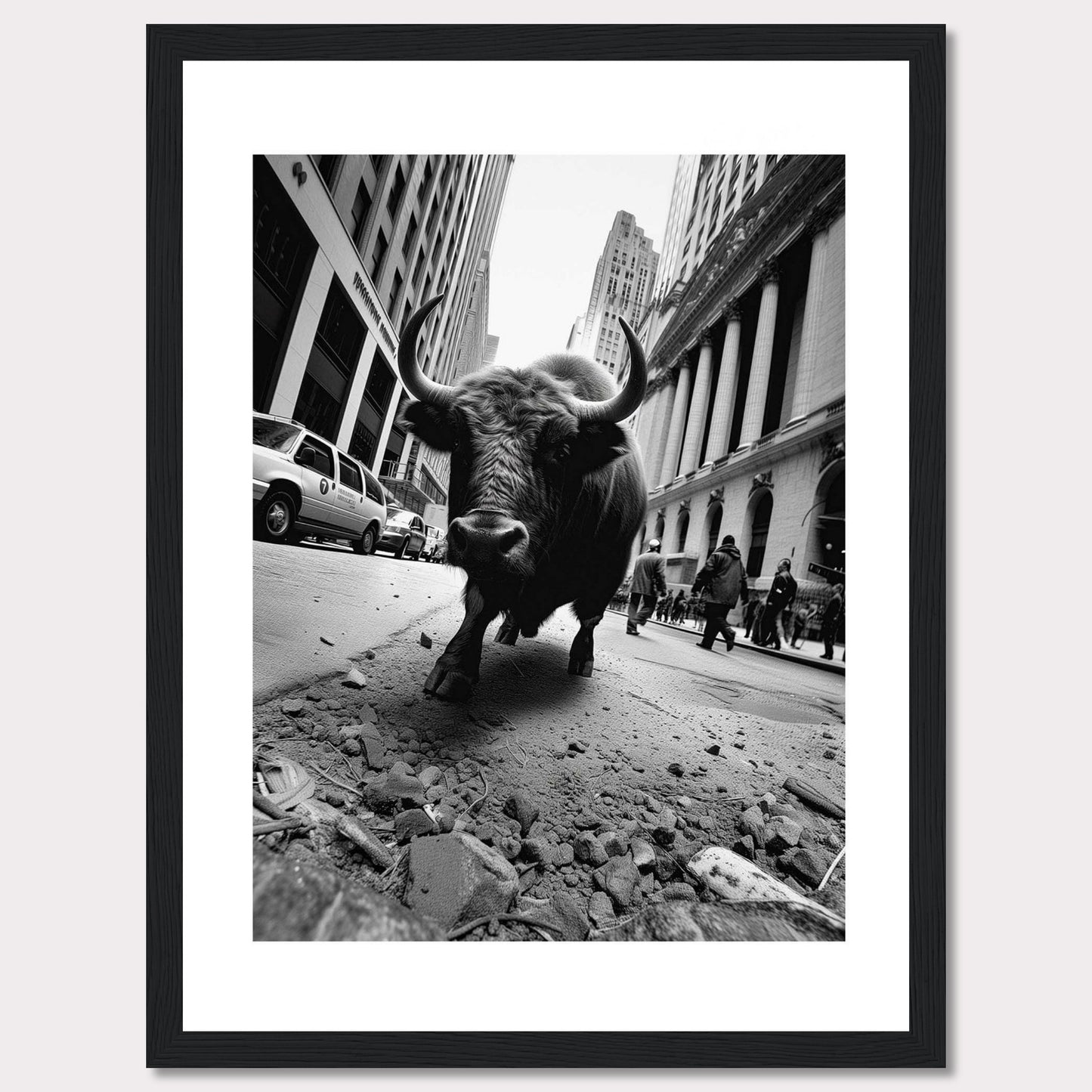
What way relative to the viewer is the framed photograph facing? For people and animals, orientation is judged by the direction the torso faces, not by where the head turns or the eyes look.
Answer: toward the camera
